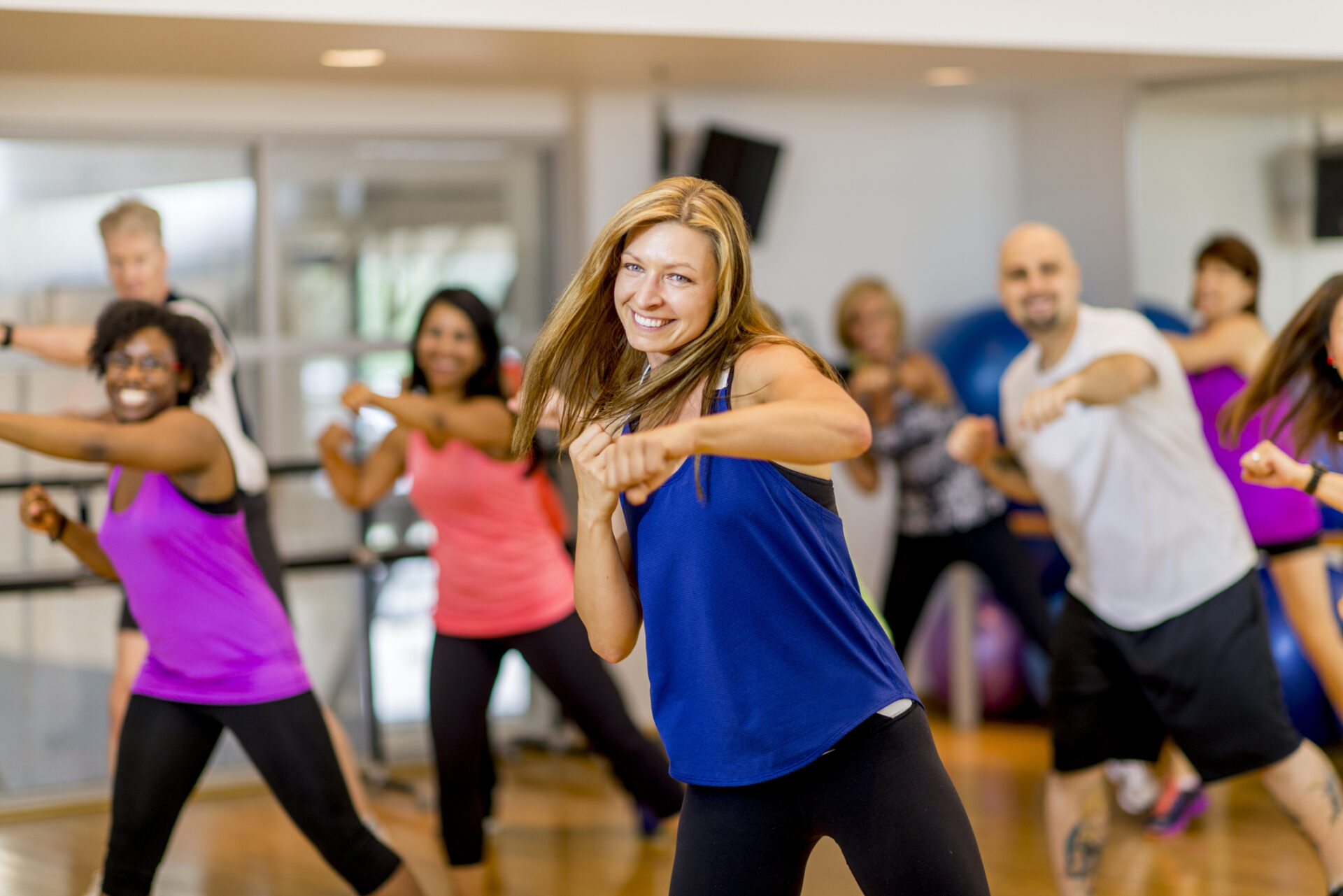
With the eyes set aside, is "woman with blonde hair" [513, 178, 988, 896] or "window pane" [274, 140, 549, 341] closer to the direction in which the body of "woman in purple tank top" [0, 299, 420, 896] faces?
the woman with blonde hair

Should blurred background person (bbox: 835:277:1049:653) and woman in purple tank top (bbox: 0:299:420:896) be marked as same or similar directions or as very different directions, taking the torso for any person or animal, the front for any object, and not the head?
same or similar directions

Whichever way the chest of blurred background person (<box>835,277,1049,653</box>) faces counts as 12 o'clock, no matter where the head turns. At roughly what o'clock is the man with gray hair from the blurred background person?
The man with gray hair is roughly at 2 o'clock from the blurred background person.

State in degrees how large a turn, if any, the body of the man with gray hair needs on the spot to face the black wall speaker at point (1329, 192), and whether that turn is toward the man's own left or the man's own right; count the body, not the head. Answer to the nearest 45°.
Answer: approximately 135° to the man's own left

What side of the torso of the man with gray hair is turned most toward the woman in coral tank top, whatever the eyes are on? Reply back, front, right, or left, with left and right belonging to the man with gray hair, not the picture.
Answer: left

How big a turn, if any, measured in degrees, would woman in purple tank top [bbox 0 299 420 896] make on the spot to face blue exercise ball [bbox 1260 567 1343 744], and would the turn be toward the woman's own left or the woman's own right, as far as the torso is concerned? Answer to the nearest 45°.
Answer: approximately 135° to the woman's own left

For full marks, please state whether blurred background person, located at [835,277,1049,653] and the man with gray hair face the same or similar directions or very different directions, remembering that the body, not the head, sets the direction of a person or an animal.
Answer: same or similar directions

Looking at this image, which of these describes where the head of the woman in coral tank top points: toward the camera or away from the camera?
toward the camera

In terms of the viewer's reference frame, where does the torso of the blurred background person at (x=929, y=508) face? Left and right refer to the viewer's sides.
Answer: facing the viewer

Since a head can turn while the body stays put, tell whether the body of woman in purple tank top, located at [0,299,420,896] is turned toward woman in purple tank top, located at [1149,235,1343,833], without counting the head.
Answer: no

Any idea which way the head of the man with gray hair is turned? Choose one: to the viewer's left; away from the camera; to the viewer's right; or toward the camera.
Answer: toward the camera

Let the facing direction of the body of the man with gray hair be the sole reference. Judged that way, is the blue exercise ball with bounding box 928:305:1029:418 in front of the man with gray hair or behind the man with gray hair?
behind

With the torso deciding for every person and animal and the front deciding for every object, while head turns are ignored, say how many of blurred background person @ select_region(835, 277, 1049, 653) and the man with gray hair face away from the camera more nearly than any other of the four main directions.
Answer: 0

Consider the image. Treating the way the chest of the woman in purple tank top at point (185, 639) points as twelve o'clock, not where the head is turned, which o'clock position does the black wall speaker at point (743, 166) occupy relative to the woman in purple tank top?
The black wall speaker is roughly at 6 o'clock from the woman in purple tank top.

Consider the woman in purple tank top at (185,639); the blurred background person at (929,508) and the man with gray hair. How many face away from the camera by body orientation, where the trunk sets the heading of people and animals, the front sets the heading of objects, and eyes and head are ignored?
0

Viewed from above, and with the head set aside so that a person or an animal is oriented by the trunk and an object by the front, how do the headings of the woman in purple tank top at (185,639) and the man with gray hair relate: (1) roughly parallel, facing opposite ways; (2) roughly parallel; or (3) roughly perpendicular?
roughly parallel

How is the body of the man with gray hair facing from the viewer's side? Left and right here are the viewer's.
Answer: facing the viewer and to the left of the viewer
